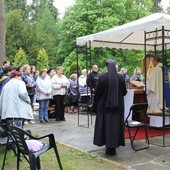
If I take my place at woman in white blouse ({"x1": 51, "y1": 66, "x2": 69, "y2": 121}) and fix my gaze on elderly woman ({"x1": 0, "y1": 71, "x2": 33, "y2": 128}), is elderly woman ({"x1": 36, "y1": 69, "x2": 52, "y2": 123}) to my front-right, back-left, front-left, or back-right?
front-right

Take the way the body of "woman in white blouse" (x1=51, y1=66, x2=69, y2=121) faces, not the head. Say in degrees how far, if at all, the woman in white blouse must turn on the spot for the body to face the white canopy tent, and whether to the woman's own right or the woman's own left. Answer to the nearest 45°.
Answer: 0° — they already face it

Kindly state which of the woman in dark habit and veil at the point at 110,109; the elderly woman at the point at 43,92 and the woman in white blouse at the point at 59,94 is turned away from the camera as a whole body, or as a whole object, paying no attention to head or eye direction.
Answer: the woman in dark habit and veil

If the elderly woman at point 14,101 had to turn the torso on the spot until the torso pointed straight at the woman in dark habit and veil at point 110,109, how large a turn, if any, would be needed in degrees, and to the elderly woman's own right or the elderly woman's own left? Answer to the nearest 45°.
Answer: approximately 45° to the elderly woman's own right

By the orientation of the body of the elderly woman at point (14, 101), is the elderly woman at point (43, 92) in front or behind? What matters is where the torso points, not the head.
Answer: in front

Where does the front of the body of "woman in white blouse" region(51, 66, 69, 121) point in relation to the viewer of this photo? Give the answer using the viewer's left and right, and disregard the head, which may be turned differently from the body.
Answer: facing the viewer and to the right of the viewer

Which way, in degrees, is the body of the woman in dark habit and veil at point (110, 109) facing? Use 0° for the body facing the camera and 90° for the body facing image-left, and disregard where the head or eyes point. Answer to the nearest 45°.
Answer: approximately 180°

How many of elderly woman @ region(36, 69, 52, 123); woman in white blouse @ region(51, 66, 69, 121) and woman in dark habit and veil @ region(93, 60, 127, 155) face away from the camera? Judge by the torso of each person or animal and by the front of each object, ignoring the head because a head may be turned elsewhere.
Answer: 1

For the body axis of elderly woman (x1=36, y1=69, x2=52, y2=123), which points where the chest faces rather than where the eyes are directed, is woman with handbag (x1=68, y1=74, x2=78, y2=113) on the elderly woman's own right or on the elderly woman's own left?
on the elderly woman's own left

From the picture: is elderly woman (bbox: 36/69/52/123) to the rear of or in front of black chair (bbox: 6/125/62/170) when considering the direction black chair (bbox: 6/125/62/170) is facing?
in front

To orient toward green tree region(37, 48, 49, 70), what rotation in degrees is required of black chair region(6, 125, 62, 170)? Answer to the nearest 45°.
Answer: approximately 45° to its left

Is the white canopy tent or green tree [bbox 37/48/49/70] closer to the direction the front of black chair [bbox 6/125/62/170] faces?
the white canopy tent

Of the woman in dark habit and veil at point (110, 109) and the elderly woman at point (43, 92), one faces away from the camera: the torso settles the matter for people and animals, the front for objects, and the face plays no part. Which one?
the woman in dark habit and veil

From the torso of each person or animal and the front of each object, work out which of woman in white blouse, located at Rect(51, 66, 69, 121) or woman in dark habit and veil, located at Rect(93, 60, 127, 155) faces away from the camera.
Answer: the woman in dark habit and veil

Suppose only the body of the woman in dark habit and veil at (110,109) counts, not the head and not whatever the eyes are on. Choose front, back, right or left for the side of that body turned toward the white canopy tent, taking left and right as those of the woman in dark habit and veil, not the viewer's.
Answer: front
